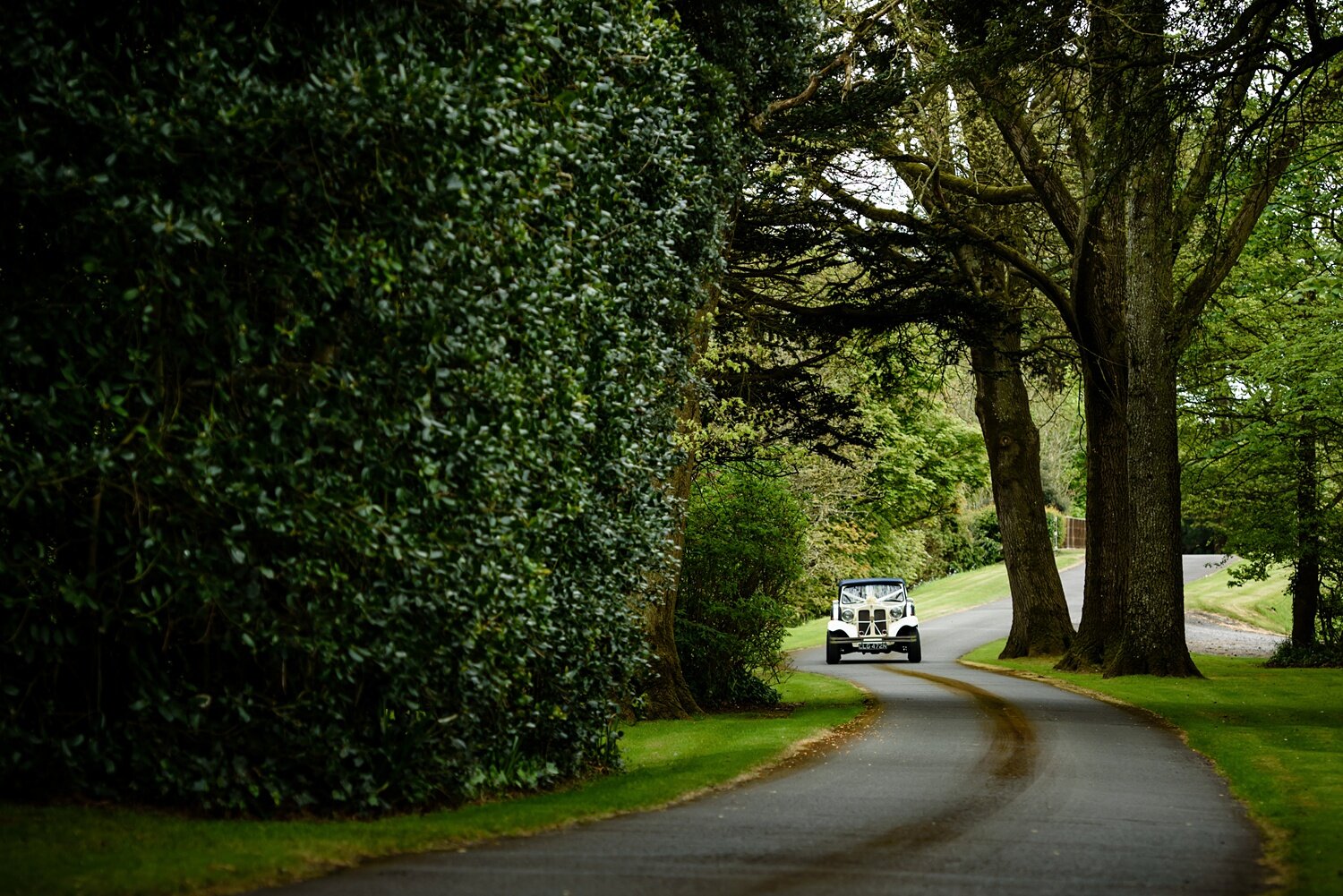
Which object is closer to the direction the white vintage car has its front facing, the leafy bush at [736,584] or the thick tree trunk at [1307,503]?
the leafy bush

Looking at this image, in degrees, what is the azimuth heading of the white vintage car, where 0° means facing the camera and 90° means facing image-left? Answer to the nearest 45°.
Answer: approximately 0°

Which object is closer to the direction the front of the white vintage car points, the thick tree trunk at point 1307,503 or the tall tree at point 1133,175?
the tall tree

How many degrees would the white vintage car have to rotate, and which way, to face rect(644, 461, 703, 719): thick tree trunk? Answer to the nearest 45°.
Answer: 0° — it already faces it

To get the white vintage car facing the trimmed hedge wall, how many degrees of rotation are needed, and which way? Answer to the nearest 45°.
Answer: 0° — it already faces it

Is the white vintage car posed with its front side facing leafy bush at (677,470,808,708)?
yes

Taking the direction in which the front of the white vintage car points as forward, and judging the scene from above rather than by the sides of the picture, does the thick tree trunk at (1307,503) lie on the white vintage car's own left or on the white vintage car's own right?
on the white vintage car's own left
